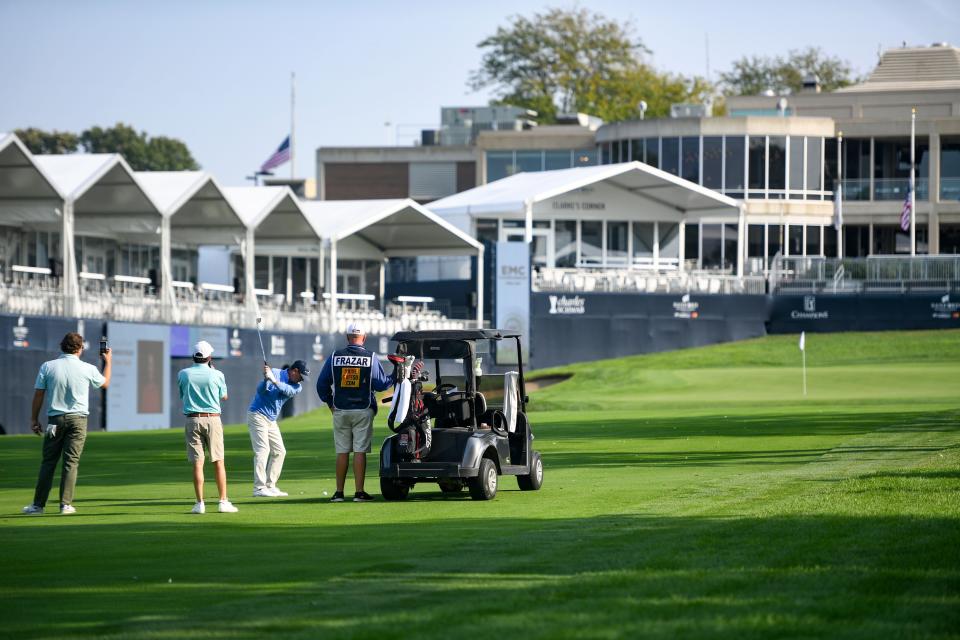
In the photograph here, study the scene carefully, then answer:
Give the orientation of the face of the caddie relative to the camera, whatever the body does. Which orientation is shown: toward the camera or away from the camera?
away from the camera

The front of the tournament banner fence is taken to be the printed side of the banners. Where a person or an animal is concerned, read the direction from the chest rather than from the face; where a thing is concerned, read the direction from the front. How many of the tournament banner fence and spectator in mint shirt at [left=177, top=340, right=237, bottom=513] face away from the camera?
1

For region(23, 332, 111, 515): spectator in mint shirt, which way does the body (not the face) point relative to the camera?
away from the camera

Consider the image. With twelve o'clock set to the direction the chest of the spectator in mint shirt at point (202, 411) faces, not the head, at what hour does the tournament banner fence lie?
The tournament banner fence is roughly at 12 o'clock from the spectator in mint shirt.

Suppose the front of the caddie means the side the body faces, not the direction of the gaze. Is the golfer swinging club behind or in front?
in front

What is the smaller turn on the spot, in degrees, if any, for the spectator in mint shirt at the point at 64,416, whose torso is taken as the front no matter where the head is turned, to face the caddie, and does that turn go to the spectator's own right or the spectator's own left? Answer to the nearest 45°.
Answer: approximately 90° to the spectator's own right

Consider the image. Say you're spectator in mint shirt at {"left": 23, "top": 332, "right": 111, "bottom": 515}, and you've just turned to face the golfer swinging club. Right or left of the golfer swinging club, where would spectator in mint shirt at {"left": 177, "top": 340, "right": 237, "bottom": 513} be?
right

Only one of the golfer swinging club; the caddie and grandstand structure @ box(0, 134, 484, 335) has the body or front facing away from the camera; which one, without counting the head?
the caddie

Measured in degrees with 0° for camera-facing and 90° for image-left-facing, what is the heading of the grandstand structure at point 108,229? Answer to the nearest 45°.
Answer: approximately 315°

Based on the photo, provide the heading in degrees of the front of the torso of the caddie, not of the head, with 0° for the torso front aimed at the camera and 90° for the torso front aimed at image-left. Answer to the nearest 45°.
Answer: approximately 180°

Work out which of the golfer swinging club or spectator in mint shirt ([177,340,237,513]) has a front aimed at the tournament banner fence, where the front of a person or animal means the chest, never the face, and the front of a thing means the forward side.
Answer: the spectator in mint shirt

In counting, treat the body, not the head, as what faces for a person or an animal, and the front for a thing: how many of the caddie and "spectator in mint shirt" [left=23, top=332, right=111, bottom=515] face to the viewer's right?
0

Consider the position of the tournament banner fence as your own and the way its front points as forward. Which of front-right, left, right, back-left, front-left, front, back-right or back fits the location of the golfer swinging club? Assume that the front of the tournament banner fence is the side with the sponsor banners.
front-right

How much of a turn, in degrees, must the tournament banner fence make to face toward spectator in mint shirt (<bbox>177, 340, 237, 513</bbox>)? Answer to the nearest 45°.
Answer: approximately 45° to its right

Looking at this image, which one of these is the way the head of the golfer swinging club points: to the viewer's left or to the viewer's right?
to the viewer's right

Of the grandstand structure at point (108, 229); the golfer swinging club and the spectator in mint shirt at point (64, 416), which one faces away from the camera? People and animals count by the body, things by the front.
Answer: the spectator in mint shirt

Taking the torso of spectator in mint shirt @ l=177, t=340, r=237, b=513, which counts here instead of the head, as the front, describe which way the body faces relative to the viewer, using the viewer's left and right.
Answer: facing away from the viewer

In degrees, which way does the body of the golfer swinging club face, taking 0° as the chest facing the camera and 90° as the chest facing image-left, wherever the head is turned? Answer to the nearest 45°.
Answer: approximately 270°
